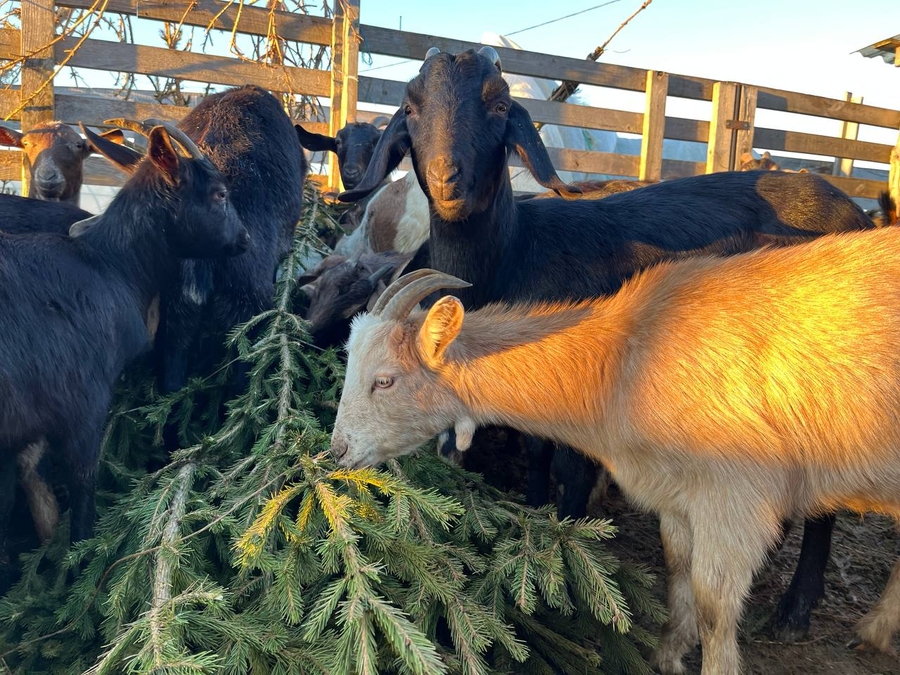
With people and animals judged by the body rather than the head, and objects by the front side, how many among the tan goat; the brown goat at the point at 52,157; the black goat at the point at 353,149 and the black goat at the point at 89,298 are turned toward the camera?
2

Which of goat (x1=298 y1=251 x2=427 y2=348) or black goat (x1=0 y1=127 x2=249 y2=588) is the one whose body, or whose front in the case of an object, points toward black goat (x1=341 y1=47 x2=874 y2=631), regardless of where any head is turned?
black goat (x1=0 y1=127 x2=249 y2=588)

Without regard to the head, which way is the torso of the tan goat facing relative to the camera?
to the viewer's left

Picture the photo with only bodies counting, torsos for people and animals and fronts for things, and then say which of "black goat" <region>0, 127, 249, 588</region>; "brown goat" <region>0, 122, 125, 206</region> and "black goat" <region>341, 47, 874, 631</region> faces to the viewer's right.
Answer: "black goat" <region>0, 127, 249, 588</region>

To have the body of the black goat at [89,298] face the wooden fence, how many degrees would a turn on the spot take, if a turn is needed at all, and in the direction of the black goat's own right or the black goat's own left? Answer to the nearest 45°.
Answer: approximately 45° to the black goat's own left

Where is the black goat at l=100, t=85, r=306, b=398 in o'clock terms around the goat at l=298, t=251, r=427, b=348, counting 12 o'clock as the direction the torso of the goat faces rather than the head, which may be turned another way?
The black goat is roughly at 2 o'clock from the goat.

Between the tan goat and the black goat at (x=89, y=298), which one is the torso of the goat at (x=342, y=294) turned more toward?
the black goat

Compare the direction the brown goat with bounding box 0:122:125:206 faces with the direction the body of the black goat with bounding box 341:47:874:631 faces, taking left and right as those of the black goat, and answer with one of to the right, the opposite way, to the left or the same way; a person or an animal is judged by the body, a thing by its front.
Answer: to the left

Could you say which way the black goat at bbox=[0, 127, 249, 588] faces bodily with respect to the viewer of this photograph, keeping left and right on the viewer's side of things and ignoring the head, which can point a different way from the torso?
facing to the right of the viewer

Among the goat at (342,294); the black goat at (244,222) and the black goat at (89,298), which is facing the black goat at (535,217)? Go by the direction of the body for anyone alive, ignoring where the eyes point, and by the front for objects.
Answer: the black goat at (89,298)

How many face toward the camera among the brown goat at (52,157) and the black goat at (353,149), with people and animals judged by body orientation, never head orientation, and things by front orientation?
2

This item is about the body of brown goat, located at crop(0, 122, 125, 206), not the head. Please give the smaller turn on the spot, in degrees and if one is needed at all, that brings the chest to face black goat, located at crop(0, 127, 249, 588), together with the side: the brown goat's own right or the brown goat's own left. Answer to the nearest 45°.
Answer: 0° — it already faces it
